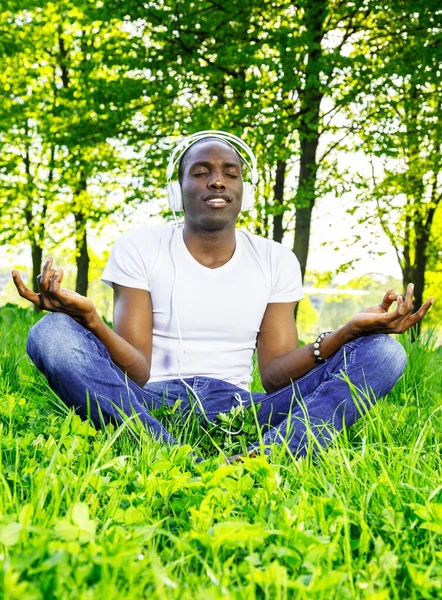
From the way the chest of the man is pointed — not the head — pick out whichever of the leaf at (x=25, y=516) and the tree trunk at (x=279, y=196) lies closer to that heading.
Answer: the leaf

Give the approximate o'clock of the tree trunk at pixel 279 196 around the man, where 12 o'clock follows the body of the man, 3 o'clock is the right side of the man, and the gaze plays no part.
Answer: The tree trunk is roughly at 6 o'clock from the man.

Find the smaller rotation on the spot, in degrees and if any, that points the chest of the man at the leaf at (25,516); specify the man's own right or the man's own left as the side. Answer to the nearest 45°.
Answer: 0° — they already face it

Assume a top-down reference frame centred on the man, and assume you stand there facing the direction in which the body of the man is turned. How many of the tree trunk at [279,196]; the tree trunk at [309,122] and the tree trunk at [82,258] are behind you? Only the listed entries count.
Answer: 3

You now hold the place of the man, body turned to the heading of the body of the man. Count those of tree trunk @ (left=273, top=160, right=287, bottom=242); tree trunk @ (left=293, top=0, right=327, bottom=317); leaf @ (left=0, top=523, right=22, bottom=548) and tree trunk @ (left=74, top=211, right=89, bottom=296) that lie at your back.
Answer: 3

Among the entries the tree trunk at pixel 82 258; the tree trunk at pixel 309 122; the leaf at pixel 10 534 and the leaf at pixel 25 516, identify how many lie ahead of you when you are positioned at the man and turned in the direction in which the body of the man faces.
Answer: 2

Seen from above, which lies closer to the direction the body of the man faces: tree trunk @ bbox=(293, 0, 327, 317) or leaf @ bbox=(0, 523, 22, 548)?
the leaf

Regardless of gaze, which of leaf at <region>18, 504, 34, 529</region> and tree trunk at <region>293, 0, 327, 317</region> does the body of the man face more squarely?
the leaf

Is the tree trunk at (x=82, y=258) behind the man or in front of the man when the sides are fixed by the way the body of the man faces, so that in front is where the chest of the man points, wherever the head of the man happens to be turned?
behind

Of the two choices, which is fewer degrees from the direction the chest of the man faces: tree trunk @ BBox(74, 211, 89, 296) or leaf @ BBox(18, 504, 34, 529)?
the leaf

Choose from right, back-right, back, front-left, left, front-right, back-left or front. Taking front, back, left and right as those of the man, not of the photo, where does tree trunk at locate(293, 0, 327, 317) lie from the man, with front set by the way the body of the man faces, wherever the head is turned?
back

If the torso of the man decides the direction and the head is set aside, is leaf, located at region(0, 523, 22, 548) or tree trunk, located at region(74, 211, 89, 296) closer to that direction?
the leaf

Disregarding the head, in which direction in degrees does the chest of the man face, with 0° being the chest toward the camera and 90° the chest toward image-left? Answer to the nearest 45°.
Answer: approximately 0°

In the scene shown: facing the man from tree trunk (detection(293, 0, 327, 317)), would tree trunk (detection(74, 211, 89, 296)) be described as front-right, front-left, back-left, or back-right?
back-right
